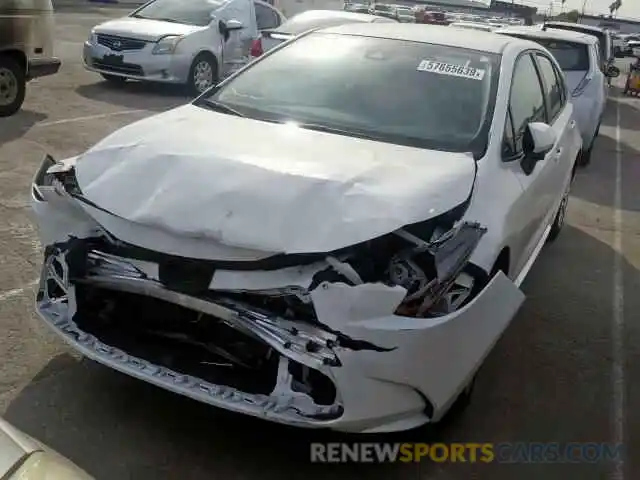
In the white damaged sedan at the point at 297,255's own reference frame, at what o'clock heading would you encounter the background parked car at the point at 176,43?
The background parked car is roughly at 4 o'clock from the white damaged sedan.

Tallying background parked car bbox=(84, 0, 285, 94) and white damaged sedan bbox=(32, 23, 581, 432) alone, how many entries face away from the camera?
0

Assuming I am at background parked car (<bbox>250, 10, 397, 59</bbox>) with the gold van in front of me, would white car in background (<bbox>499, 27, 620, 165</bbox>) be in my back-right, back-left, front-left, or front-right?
back-left

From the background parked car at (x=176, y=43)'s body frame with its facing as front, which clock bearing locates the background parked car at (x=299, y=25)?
the background parked car at (x=299, y=25) is roughly at 8 o'clock from the background parked car at (x=176, y=43).

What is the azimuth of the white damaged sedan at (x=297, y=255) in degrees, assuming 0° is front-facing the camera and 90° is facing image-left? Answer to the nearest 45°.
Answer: approximately 45°

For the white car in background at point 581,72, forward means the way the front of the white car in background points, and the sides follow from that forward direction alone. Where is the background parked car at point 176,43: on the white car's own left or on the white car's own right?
on the white car's own right

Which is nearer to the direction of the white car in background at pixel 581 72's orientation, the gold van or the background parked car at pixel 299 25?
the gold van

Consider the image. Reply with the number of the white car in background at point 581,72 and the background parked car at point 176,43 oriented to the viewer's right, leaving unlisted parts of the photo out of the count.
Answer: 0

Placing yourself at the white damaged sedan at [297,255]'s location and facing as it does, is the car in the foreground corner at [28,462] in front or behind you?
in front

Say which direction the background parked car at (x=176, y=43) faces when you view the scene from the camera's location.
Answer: facing the viewer and to the left of the viewer

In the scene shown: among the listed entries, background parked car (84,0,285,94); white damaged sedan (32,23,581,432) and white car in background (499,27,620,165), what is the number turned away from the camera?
0

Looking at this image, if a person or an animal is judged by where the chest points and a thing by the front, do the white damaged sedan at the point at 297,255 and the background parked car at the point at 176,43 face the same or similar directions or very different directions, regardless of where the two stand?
same or similar directions
